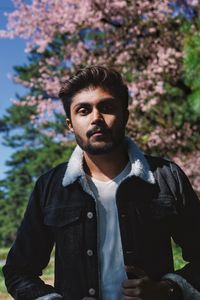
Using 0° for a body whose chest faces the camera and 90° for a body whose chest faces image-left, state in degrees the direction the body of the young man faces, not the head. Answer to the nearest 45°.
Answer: approximately 0°

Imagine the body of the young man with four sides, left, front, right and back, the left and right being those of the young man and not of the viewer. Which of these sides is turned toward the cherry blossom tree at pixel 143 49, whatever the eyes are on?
back
